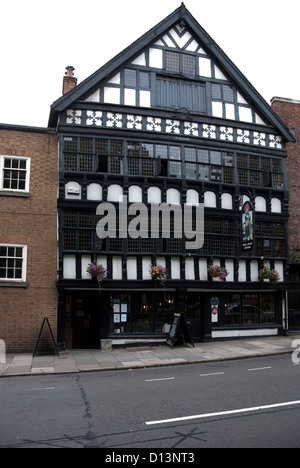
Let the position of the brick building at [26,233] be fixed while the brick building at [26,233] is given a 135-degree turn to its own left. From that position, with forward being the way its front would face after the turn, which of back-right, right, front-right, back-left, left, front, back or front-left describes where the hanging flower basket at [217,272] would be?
front-right

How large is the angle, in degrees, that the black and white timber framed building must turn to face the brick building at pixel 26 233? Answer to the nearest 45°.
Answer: approximately 90° to its right

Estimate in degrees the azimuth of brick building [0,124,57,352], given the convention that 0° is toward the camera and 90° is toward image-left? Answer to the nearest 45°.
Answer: approximately 0°

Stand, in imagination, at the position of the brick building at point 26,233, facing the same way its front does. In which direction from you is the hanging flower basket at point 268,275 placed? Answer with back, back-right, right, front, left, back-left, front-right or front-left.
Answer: left

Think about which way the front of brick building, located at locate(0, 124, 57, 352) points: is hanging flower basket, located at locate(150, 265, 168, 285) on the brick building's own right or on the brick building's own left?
on the brick building's own left

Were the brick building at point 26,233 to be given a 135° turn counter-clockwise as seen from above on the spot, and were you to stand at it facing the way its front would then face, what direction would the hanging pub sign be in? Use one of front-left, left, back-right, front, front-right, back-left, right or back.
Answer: front-right

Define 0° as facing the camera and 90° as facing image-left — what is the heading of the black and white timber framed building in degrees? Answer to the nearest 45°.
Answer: approximately 0°

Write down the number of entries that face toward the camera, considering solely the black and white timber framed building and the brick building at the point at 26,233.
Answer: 2

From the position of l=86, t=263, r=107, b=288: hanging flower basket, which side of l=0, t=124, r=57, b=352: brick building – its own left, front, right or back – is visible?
left

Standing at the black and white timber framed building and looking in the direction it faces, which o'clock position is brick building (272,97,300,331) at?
The brick building is roughly at 8 o'clock from the black and white timber framed building.
